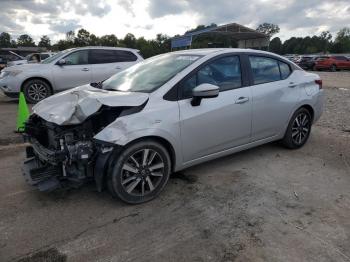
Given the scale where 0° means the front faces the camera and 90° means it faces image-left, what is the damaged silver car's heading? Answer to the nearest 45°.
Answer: approximately 45°

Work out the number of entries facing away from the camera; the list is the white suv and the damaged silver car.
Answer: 0

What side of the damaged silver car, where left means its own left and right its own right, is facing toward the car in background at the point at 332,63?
back

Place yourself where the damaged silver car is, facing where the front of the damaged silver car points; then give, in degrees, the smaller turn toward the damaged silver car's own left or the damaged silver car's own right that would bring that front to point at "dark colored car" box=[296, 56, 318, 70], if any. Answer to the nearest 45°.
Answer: approximately 180°

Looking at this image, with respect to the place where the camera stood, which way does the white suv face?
facing to the left of the viewer

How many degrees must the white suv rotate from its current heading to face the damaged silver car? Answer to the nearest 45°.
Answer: approximately 90° to its left

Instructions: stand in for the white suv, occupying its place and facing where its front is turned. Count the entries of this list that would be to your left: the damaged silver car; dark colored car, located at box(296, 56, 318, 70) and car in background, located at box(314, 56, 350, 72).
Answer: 1

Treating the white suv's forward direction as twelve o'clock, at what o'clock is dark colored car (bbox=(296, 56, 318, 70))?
The dark colored car is roughly at 5 o'clock from the white suv.

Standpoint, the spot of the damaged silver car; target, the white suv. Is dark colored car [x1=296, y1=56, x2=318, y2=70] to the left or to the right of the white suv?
right

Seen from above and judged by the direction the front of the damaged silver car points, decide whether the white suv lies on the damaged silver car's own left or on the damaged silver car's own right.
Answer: on the damaged silver car's own right
